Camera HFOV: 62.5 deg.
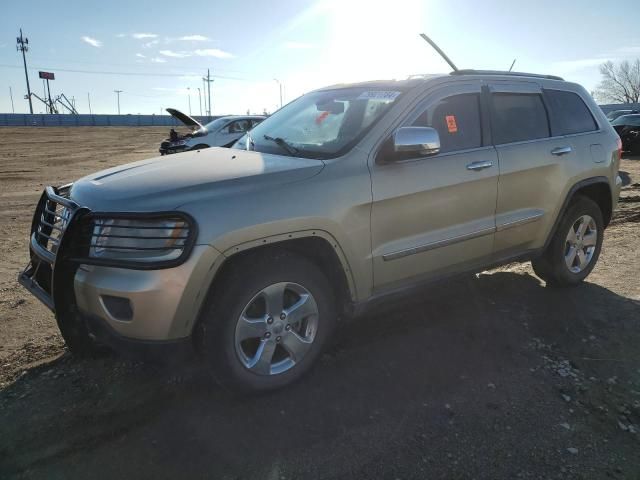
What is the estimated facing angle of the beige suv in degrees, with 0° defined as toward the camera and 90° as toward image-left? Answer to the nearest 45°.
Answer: approximately 45°

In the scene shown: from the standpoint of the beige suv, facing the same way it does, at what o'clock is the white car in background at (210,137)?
The white car in background is roughly at 4 o'clock from the beige suv.

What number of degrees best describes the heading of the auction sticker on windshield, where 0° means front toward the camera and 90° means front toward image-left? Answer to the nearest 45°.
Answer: approximately 45°

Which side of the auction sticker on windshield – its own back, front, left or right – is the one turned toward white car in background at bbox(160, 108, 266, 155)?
right
